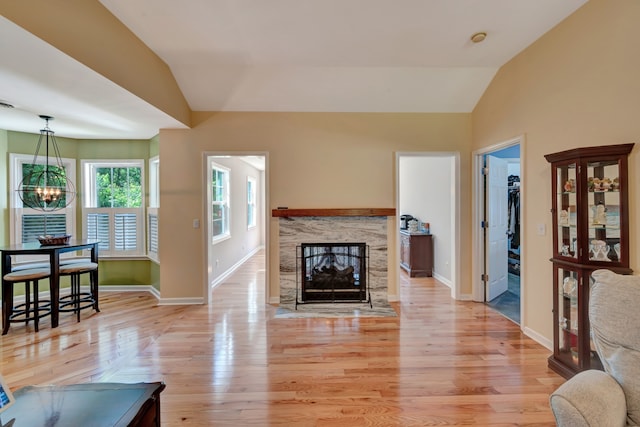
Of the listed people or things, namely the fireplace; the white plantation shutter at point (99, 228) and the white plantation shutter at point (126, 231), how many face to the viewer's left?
0

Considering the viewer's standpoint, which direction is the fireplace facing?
facing the viewer

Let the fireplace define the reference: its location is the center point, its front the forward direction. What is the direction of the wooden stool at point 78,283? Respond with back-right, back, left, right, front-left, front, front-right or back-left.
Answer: right

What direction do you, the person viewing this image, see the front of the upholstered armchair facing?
facing the viewer and to the left of the viewer

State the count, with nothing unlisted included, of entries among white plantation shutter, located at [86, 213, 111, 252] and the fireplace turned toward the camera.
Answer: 2

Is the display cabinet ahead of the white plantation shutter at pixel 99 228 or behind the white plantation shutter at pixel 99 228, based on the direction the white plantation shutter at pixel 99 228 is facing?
ahead

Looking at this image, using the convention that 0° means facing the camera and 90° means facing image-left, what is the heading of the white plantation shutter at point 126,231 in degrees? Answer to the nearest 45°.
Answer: approximately 0°

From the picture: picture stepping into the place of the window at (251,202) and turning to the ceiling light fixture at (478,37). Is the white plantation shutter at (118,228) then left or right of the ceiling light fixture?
right

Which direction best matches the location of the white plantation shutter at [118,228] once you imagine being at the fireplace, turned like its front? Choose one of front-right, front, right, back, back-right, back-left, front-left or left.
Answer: right

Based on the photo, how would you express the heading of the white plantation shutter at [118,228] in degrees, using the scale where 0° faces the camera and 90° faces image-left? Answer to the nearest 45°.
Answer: approximately 0°

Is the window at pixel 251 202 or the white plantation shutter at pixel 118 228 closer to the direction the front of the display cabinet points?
the white plantation shutter

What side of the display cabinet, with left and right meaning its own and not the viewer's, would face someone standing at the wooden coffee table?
front

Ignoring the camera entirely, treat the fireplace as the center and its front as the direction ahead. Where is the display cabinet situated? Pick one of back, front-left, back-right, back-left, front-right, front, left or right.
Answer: front-left

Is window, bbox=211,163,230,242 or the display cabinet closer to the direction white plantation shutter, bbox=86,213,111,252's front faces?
the display cabinet

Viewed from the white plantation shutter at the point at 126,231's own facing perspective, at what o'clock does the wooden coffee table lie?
The wooden coffee table is roughly at 12 o'clock from the white plantation shutter.

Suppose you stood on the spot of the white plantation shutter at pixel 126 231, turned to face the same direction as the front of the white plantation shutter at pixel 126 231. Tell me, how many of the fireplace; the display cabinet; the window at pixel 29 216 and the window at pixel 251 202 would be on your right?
1
